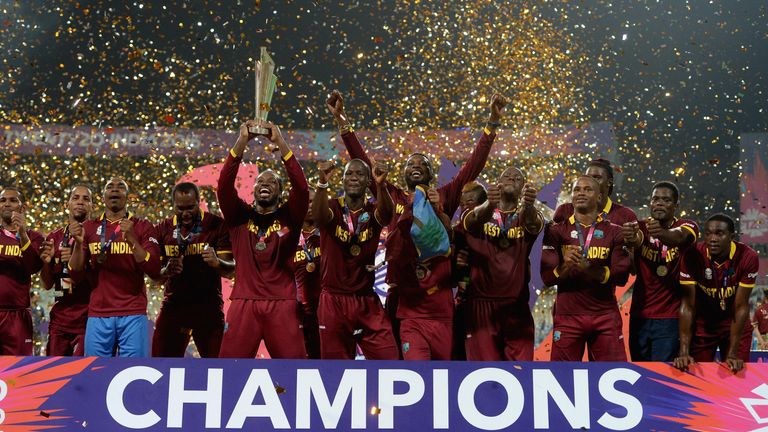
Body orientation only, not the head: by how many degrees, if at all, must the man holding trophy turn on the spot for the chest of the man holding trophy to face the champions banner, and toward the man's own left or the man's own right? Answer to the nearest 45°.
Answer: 0° — they already face it

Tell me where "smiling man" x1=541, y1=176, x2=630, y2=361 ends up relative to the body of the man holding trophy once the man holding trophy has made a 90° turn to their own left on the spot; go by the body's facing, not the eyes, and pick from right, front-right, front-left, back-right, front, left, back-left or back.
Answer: front

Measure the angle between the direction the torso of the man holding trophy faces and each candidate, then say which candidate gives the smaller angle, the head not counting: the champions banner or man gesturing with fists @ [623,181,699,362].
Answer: the champions banner

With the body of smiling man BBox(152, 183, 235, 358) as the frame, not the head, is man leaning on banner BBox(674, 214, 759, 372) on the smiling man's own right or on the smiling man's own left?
on the smiling man's own left

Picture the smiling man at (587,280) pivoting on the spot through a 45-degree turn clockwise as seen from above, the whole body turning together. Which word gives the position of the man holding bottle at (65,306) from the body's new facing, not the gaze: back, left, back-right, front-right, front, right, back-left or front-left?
front-right

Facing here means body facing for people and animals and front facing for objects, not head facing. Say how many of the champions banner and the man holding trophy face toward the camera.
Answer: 2

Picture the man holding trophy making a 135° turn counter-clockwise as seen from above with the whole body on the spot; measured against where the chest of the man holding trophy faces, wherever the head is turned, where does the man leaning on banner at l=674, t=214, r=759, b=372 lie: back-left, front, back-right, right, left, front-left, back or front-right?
front-right

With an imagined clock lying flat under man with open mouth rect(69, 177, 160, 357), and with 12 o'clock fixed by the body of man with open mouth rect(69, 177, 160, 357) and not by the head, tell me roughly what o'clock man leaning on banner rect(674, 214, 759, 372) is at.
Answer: man leaning on banner rect(674, 214, 759, 372) is roughly at 10 o'clock from man with open mouth rect(69, 177, 160, 357).
